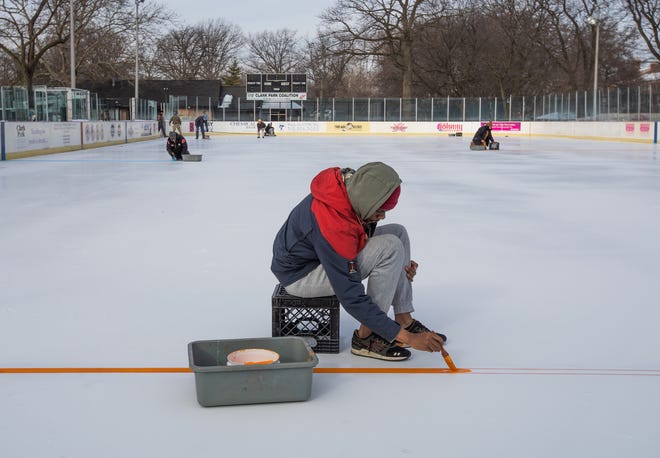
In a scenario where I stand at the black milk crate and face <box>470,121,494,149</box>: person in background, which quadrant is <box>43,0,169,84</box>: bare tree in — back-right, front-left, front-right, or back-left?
front-left

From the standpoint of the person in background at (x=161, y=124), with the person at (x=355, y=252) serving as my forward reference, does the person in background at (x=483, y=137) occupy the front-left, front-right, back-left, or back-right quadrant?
front-left

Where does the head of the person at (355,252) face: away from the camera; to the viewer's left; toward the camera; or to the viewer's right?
to the viewer's right

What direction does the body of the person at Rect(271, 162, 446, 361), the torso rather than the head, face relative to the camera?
to the viewer's right
